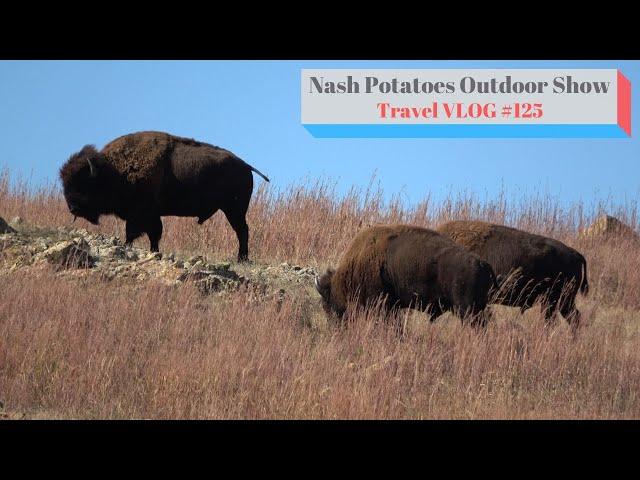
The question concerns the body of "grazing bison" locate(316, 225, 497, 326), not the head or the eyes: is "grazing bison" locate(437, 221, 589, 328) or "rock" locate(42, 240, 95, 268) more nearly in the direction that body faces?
the rock

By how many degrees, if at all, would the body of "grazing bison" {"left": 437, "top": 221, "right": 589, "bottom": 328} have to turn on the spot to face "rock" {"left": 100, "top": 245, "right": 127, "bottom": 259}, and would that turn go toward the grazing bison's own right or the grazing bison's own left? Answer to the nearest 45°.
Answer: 0° — it already faces it

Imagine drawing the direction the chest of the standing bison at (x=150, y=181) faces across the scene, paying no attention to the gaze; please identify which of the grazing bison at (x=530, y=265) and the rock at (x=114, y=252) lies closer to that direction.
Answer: the rock

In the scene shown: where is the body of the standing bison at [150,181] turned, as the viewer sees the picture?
to the viewer's left

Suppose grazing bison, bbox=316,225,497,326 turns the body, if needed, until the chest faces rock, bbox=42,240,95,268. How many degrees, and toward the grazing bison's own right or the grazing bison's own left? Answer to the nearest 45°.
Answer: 0° — it already faces it

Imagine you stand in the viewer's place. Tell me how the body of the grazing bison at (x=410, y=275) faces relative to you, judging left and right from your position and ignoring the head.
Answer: facing to the left of the viewer

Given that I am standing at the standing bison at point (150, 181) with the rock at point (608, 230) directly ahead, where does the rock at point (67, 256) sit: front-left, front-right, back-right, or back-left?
back-right

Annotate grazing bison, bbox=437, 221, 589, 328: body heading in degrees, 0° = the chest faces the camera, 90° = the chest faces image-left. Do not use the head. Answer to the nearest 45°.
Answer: approximately 90°
